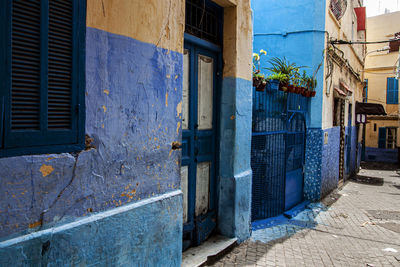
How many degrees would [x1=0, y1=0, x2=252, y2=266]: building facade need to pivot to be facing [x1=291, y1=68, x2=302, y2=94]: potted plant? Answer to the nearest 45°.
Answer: approximately 90° to its left

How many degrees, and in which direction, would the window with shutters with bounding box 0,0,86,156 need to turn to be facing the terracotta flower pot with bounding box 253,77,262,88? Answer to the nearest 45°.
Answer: approximately 90° to its left

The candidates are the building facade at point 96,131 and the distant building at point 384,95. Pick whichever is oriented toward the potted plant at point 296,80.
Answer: the distant building

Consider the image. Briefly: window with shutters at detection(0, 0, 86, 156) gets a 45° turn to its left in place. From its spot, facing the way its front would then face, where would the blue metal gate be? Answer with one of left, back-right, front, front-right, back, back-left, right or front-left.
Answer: front-left

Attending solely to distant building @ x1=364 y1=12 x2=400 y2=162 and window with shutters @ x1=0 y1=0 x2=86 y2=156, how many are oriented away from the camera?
0

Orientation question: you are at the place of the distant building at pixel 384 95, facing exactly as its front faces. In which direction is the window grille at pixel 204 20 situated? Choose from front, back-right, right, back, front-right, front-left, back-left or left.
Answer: front

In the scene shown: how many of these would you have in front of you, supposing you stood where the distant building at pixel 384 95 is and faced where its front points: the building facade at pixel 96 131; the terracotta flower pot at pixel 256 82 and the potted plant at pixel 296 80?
3

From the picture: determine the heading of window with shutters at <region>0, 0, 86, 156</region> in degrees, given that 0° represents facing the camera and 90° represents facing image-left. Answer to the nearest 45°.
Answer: approximately 315°

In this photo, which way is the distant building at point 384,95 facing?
toward the camera

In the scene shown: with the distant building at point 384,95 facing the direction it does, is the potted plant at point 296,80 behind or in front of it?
in front

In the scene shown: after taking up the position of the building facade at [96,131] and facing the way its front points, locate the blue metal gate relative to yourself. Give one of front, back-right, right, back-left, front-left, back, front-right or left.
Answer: left

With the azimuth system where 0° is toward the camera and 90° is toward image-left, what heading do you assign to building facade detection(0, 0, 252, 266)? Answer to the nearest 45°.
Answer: approximately 315°

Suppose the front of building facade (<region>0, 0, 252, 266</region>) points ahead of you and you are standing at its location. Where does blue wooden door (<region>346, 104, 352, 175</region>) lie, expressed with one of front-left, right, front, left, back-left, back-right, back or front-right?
left

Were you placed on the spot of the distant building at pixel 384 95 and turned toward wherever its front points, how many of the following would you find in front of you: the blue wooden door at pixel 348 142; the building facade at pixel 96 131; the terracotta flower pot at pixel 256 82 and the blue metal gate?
4
